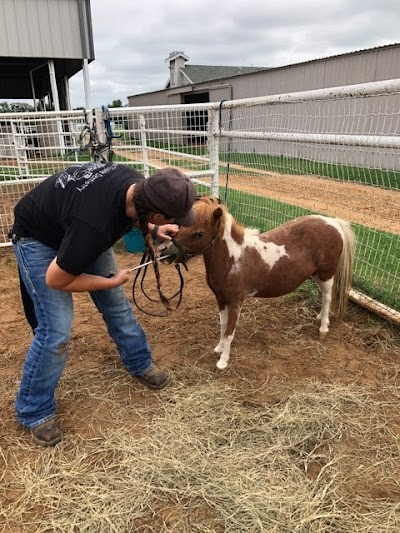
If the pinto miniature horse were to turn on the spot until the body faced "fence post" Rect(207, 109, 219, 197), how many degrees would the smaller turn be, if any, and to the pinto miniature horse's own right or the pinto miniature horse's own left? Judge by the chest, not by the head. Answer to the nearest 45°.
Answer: approximately 135° to the pinto miniature horse's own right

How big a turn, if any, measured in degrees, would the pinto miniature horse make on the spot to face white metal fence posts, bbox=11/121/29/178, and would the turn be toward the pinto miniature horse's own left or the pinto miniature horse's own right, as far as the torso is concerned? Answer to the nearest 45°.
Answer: approximately 90° to the pinto miniature horse's own right

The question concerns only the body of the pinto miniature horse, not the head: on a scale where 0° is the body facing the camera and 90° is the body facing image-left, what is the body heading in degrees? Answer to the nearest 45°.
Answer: approximately 45°
